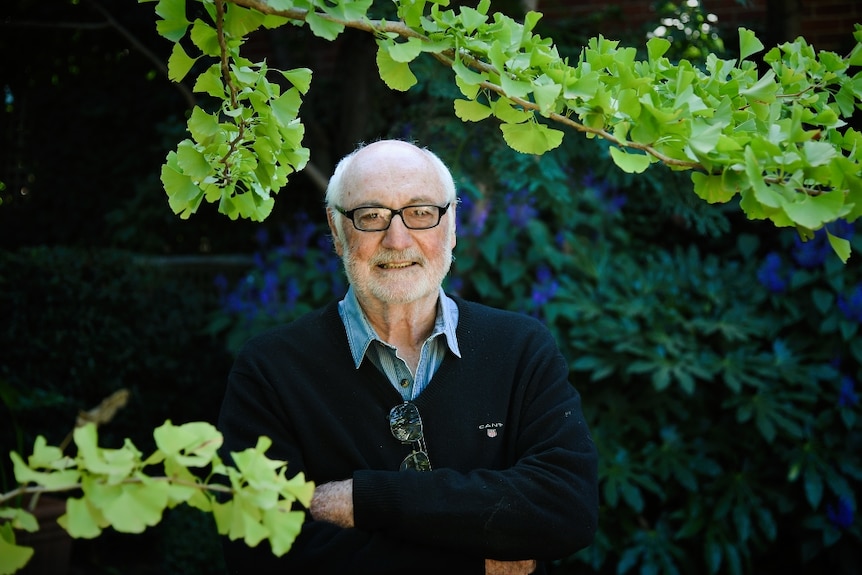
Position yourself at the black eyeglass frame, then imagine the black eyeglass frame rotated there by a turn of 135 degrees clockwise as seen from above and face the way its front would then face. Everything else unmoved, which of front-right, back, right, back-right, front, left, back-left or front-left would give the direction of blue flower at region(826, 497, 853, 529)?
right

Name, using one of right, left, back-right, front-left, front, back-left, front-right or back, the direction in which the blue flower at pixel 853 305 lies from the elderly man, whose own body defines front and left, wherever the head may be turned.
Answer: back-left

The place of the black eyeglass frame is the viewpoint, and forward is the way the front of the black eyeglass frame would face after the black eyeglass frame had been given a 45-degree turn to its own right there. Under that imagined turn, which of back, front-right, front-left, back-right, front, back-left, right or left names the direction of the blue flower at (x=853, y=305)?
back

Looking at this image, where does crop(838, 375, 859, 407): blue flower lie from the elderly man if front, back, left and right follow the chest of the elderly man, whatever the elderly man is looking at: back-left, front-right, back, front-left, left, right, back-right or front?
back-left

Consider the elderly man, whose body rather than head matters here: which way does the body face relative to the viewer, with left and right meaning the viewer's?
facing the viewer

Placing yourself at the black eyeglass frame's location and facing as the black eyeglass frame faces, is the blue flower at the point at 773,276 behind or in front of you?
behind

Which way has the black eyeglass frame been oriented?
toward the camera
